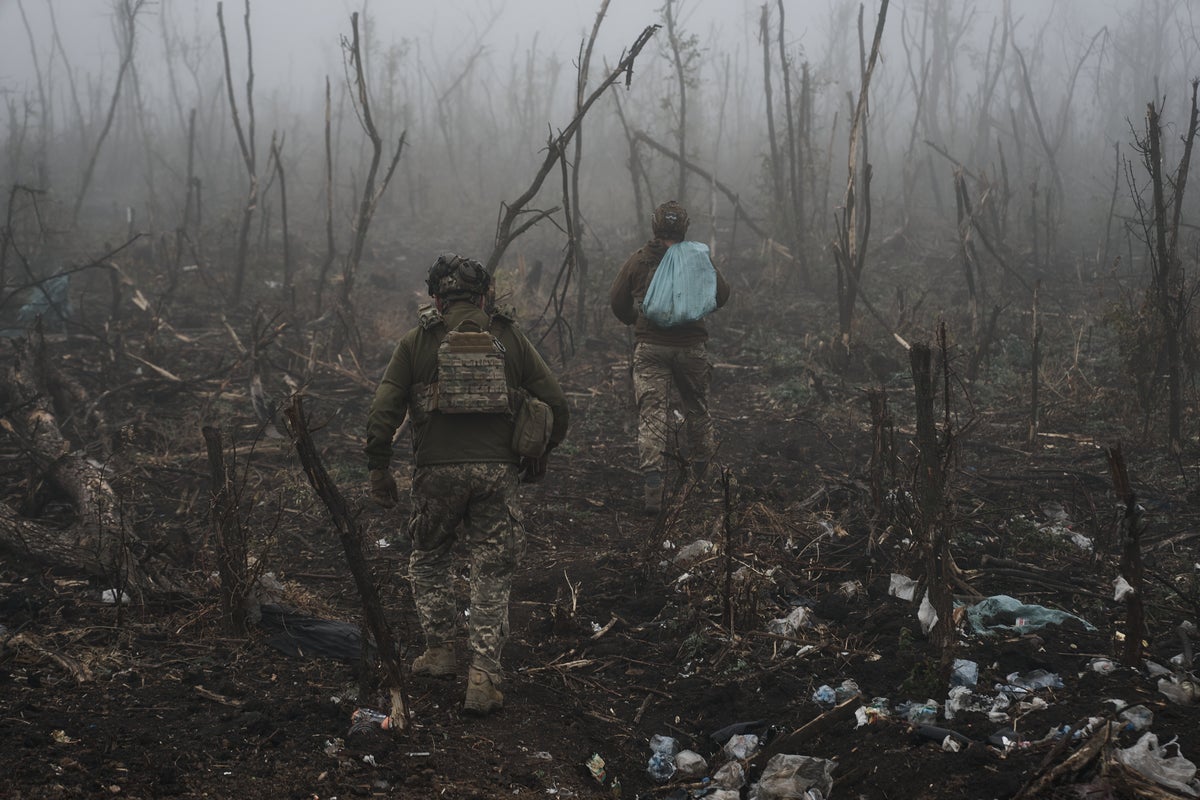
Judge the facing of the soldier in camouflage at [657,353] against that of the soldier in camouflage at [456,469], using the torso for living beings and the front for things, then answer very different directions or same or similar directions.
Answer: same or similar directions

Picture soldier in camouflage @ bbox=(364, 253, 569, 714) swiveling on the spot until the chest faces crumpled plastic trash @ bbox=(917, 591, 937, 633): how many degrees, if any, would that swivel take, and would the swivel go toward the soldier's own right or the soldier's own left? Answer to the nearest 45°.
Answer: approximately 90° to the soldier's own right

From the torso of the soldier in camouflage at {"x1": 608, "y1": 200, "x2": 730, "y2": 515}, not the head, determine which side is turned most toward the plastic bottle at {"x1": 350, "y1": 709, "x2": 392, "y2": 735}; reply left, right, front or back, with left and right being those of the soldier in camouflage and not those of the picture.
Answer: back

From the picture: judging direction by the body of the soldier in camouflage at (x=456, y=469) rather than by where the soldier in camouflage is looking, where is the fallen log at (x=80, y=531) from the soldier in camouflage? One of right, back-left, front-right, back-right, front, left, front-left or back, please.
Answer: front-left

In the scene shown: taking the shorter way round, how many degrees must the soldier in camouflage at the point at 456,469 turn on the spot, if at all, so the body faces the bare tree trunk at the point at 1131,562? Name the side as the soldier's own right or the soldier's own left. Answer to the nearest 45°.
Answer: approximately 90° to the soldier's own right

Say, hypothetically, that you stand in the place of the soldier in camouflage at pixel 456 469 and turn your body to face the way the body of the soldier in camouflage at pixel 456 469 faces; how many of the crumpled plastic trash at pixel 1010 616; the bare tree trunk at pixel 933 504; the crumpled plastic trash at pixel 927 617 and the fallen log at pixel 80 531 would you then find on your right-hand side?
3

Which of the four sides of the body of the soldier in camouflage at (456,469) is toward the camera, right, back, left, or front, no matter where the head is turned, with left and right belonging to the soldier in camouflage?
back

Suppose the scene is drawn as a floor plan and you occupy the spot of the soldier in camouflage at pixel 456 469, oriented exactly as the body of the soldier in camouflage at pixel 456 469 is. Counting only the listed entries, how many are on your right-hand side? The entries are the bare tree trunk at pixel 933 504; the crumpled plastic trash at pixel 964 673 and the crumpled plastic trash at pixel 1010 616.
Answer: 3

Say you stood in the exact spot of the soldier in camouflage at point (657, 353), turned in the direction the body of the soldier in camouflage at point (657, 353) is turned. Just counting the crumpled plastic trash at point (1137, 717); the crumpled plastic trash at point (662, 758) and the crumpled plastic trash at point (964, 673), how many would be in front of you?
0

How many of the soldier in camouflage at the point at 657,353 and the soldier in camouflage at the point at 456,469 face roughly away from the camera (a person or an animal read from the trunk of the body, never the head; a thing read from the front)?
2

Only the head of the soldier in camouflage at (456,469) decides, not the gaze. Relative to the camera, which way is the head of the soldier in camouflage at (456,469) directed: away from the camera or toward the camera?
away from the camera

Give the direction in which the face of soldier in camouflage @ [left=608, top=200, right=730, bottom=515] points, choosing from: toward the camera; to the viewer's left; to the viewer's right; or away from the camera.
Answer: away from the camera

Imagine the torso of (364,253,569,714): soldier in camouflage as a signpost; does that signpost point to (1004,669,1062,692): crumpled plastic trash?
no

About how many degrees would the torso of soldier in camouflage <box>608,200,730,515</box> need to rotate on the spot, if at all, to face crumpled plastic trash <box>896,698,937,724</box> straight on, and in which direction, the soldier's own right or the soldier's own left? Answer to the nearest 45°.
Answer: approximately 180°

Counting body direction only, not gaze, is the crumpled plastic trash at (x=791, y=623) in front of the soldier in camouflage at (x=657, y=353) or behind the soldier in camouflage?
behind

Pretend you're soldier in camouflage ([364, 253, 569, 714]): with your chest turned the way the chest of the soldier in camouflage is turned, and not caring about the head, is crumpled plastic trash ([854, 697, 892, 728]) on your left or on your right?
on your right

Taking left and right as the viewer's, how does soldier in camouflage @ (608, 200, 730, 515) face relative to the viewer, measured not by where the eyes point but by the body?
facing away from the viewer

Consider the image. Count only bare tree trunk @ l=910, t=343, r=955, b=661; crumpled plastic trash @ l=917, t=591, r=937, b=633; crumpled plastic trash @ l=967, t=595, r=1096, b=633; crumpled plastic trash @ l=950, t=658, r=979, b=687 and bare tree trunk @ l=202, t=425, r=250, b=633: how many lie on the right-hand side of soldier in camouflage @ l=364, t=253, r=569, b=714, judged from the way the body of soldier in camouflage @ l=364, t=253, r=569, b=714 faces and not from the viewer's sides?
4
